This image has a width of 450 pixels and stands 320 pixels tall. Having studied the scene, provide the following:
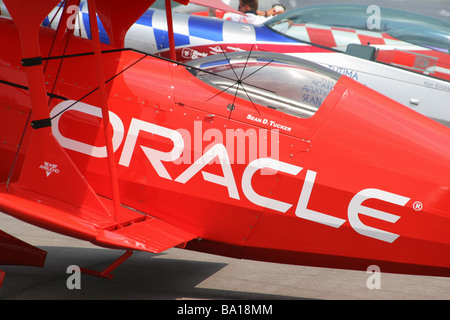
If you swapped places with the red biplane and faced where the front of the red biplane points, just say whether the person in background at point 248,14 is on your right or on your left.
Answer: on your right

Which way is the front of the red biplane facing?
to the viewer's left
